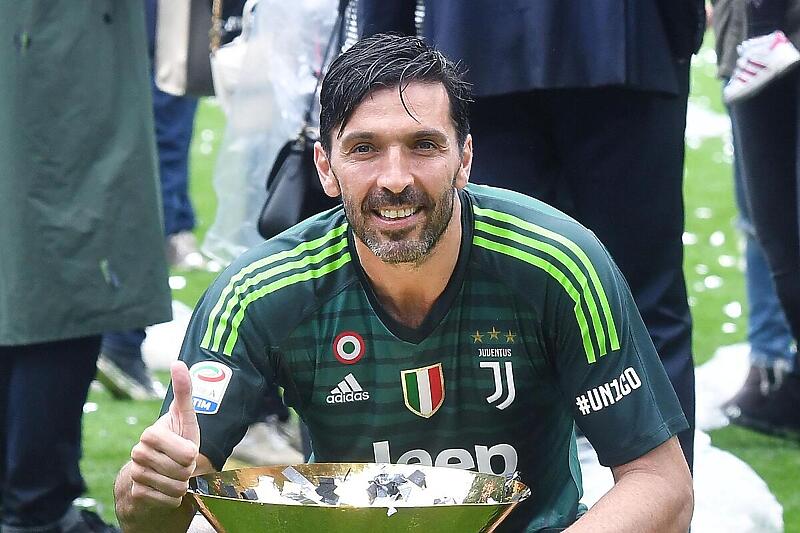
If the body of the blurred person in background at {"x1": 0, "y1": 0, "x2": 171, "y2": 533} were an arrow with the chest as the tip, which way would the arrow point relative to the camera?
to the viewer's right

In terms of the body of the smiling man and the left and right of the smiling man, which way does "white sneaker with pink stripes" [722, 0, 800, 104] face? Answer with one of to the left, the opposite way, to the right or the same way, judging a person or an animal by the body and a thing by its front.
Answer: to the right

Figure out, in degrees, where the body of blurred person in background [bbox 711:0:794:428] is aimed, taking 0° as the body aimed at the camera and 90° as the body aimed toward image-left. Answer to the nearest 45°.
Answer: approximately 90°

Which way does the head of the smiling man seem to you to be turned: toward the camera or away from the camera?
toward the camera

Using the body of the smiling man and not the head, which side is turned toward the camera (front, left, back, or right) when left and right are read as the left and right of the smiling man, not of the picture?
front

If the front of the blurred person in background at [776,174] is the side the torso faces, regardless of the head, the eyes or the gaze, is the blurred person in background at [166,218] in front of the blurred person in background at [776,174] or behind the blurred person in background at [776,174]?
in front

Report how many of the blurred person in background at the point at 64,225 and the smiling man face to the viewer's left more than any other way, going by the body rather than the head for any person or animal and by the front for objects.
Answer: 0

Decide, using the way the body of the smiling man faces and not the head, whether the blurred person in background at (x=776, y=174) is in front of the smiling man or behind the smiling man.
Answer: behind
